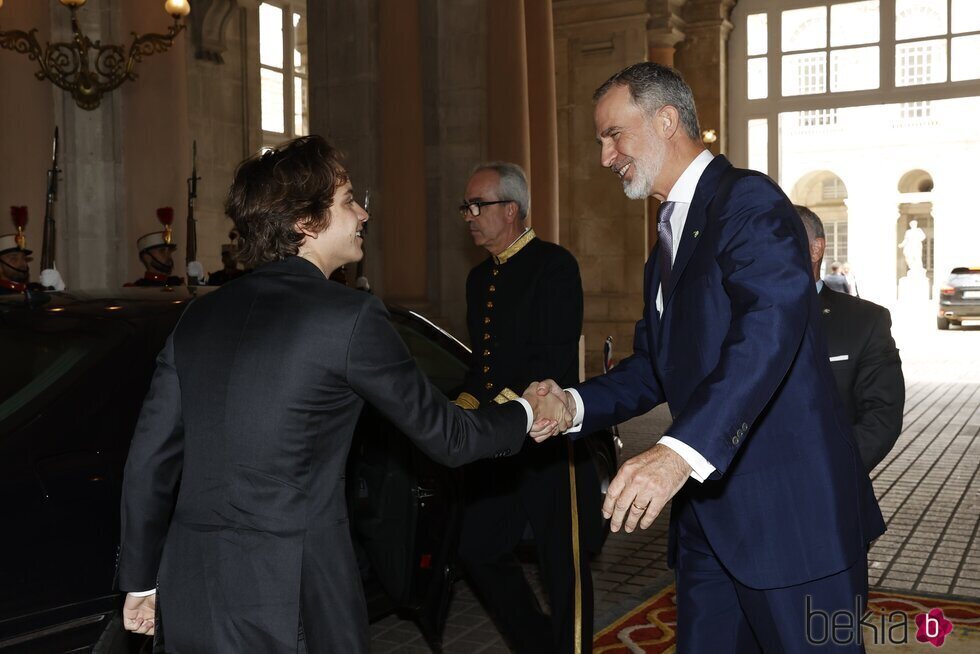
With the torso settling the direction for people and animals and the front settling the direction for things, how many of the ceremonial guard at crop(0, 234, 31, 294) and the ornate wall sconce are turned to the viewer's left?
0

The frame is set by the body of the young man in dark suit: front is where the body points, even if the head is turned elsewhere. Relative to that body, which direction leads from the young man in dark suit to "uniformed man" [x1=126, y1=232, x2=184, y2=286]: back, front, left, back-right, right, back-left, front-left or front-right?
front-left

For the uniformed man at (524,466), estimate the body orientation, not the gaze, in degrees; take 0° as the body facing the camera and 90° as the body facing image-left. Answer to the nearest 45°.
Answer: approximately 45°

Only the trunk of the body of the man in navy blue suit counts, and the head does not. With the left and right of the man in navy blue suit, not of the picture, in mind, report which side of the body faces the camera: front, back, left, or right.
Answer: left

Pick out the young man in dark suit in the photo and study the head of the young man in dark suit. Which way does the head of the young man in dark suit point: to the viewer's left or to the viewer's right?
to the viewer's right

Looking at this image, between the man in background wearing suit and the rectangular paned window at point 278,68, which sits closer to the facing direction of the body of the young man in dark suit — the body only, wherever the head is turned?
the man in background wearing suit

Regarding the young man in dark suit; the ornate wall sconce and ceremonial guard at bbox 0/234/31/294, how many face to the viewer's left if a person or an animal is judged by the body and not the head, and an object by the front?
0

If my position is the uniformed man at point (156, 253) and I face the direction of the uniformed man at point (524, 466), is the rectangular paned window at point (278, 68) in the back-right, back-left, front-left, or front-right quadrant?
back-left

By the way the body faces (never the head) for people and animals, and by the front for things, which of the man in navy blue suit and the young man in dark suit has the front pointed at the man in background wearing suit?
the young man in dark suit

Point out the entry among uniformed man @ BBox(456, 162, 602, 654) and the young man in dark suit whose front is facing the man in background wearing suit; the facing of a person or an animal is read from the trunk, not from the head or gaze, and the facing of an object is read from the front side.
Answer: the young man in dark suit

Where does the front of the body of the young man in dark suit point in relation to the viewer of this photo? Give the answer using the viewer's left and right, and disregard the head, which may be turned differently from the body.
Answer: facing away from the viewer and to the right of the viewer

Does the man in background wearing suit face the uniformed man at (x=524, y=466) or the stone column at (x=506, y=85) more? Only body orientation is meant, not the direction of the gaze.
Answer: the uniformed man

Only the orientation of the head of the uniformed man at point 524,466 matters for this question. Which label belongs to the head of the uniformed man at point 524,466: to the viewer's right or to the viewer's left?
to the viewer's left

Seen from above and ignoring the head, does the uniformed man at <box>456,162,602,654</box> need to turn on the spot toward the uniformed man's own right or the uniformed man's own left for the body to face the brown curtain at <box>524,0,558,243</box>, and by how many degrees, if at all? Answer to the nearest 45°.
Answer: approximately 135° to the uniformed man's own right

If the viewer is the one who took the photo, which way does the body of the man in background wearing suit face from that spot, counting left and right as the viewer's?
facing the viewer and to the left of the viewer

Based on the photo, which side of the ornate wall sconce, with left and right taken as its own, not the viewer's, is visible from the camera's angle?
front
